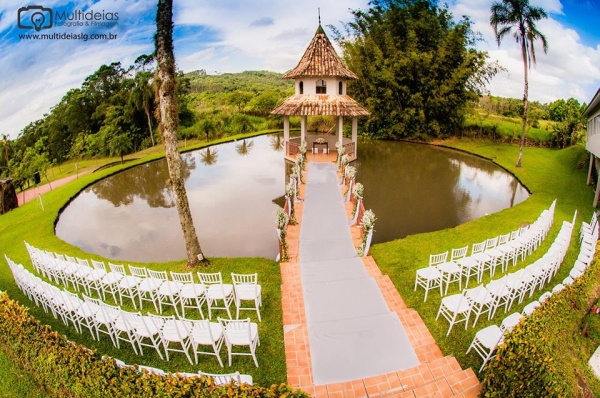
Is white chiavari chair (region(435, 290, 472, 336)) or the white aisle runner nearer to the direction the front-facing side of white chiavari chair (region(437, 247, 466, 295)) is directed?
the white aisle runner
